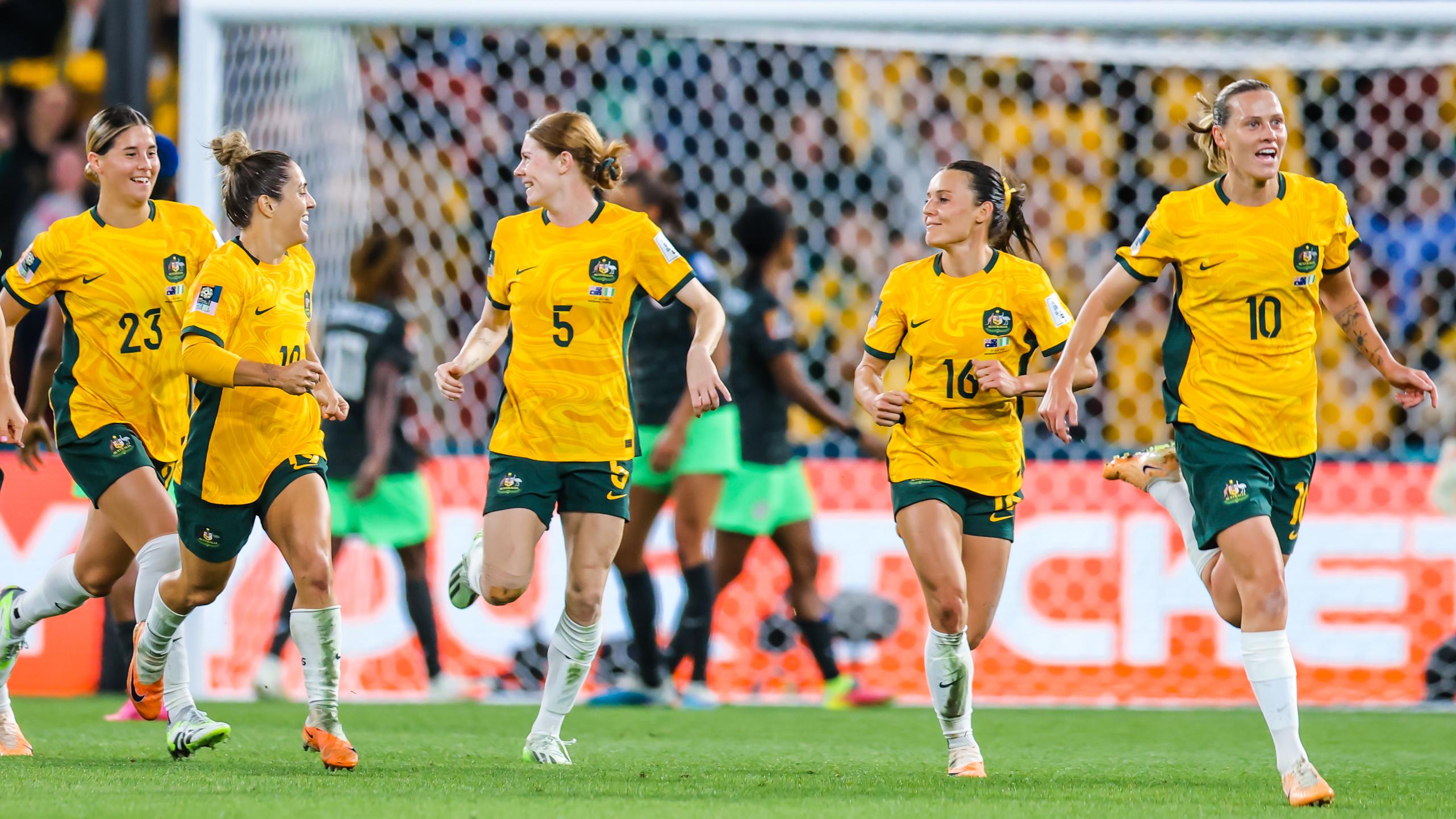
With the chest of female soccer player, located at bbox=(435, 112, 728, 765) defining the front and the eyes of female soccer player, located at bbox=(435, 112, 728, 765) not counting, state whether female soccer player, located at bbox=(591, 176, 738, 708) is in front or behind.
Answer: behind

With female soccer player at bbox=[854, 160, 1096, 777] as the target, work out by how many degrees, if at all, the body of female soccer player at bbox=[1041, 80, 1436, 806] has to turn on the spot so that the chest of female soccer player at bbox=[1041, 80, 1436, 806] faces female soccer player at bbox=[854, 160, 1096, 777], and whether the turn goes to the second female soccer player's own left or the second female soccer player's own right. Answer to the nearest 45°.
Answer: approximately 135° to the second female soccer player's own right

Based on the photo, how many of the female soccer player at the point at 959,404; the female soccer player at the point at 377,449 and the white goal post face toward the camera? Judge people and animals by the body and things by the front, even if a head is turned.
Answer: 2

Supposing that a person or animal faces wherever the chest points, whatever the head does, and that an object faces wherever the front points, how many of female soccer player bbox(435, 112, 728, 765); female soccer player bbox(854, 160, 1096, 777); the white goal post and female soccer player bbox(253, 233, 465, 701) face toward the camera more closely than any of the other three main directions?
3

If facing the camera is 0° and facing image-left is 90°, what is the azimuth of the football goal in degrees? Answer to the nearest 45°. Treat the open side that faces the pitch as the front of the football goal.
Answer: approximately 0°

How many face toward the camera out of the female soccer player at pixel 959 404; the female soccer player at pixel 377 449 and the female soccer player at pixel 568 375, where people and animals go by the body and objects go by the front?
2

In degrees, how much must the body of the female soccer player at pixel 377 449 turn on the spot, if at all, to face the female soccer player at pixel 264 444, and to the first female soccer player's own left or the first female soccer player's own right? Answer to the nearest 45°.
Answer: approximately 135° to the first female soccer player's own right

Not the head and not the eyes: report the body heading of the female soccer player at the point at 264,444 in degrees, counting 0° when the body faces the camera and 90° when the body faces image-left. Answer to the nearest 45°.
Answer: approximately 315°
